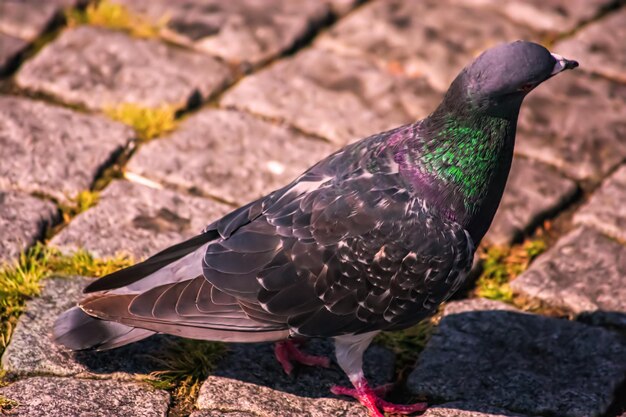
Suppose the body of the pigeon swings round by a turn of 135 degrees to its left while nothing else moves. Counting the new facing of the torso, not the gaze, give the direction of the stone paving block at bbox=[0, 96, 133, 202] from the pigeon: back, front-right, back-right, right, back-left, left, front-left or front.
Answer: front

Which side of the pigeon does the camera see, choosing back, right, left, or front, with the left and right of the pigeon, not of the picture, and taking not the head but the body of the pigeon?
right

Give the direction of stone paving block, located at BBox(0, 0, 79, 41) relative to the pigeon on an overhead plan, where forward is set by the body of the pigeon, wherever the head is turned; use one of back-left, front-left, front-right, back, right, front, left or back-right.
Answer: back-left

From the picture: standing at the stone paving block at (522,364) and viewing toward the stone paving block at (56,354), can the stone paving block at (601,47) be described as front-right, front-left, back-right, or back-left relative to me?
back-right

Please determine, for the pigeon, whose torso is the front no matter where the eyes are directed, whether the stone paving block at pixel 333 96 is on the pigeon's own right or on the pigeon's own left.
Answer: on the pigeon's own left

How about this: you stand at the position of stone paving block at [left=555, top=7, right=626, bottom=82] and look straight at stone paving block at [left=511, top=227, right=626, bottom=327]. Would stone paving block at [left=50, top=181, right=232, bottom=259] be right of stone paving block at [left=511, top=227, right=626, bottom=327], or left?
right

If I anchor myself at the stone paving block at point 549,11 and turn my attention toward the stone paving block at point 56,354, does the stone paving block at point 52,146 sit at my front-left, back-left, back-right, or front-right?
front-right

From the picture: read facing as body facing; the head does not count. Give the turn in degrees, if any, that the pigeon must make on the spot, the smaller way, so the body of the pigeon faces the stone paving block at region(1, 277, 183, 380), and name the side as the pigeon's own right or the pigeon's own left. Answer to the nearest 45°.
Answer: approximately 180°

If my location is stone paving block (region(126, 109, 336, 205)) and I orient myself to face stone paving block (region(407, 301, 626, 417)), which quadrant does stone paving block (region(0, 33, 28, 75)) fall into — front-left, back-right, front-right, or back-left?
back-right

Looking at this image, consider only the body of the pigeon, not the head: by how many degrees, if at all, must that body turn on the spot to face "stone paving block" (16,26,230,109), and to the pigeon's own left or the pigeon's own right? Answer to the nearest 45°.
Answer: approximately 135° to the pigeon's own left

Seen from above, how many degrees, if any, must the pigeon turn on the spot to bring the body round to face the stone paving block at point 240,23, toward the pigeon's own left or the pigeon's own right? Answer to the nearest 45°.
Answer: approximately 90° to the pigeon's own left

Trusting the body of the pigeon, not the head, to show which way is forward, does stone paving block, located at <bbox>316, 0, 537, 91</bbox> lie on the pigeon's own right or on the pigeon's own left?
on the pigeon's own left

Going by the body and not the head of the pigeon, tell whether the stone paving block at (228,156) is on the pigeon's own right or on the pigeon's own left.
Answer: on the pigeon's own left

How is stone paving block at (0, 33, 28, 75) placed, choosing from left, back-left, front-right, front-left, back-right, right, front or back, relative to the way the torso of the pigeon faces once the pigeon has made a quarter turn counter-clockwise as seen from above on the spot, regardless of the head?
front-left

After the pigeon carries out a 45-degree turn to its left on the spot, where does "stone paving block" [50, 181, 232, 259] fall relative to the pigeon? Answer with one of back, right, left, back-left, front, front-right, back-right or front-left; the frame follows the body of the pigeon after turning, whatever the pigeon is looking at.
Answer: left
